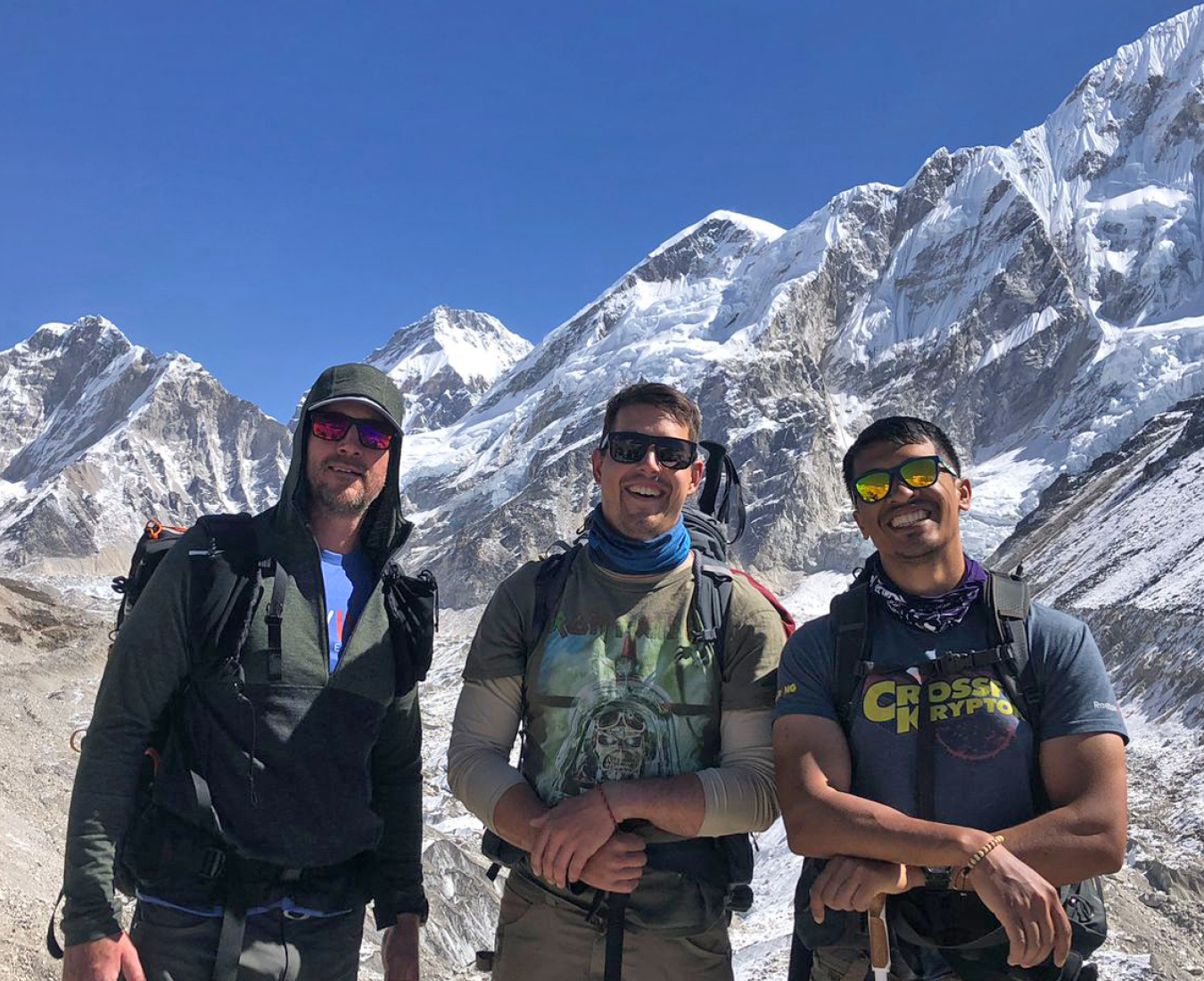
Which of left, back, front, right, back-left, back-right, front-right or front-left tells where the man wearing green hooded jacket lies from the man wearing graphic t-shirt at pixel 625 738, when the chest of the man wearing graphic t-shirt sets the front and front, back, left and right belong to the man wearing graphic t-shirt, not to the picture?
right

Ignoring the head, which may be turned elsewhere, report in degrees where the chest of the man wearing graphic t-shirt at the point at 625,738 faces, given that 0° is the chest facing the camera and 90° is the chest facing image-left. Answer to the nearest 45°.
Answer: approximately 0°

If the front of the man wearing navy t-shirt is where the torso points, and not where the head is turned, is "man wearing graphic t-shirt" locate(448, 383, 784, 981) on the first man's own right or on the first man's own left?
on the first man's own right

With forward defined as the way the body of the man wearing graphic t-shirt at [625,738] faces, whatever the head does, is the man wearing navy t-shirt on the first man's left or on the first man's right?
on the first man's left

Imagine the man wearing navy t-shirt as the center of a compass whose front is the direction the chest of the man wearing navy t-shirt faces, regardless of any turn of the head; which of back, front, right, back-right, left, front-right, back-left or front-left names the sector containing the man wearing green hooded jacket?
right

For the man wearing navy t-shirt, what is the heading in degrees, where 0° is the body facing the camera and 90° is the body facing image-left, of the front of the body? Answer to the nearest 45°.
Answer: approximately 0°

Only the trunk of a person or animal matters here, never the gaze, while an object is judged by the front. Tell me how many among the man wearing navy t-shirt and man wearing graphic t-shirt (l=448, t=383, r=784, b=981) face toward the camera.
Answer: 2
